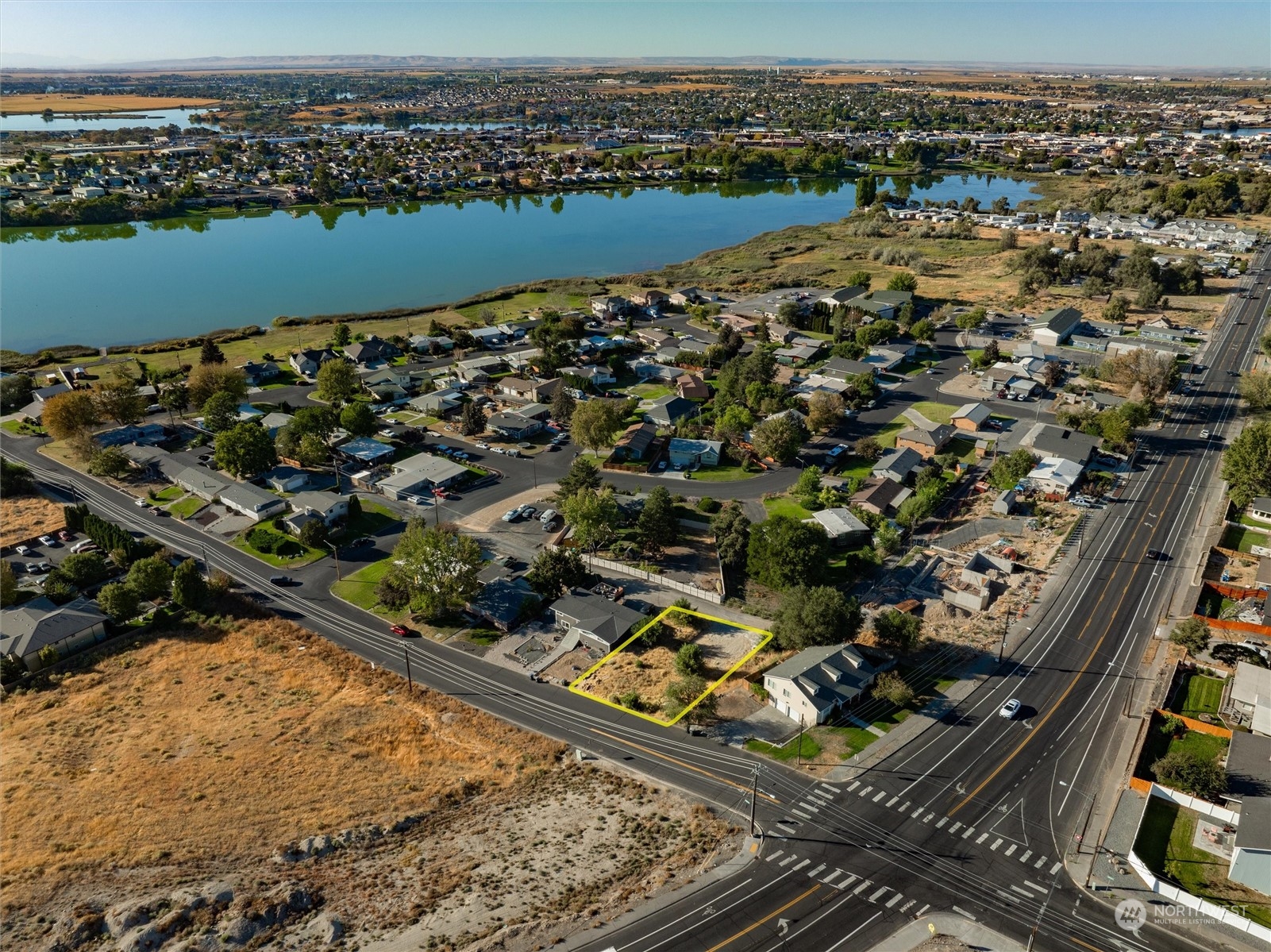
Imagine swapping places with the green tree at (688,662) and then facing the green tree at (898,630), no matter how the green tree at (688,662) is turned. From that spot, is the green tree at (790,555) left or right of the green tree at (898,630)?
left

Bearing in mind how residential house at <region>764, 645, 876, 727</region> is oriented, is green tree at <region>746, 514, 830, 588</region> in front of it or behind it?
behind

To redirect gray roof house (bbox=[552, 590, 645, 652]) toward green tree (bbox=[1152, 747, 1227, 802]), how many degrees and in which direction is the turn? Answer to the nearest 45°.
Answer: approximately 90° to its left

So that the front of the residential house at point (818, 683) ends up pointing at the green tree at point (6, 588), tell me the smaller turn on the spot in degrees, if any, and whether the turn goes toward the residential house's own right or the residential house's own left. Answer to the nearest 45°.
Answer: approximately 135° to the residential house's own right

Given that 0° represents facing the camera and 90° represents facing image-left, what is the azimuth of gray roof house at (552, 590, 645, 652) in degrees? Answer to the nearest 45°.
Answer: approximately 45°

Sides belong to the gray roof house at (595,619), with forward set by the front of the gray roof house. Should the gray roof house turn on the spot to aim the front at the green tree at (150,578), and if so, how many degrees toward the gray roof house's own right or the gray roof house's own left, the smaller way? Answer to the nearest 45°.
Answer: approximately 45° to the gray roof house's own right

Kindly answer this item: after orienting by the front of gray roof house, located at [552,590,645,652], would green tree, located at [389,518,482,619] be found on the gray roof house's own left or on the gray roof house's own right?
on the gray roof house's own right

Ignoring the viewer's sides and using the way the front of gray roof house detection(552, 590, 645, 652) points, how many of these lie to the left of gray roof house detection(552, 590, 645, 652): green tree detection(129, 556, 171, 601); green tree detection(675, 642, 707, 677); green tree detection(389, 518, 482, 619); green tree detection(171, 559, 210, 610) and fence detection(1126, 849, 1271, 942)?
2

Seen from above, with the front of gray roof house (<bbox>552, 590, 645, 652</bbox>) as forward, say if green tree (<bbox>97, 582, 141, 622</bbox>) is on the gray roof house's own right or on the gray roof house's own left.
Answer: on the gray roof house's own right

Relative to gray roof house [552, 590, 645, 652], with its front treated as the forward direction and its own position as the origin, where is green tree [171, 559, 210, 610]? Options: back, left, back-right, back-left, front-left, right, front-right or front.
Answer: front-right

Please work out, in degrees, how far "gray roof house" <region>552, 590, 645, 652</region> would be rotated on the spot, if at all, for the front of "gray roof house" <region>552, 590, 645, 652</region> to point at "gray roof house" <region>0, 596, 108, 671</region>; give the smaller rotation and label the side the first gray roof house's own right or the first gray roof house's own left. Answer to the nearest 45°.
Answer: approximately 45° to the first gray roof house's own right
